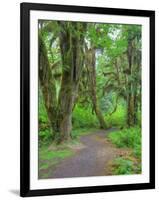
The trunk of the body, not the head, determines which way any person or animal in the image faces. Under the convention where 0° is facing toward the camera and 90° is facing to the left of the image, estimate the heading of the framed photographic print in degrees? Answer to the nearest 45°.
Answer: approximately 315°
